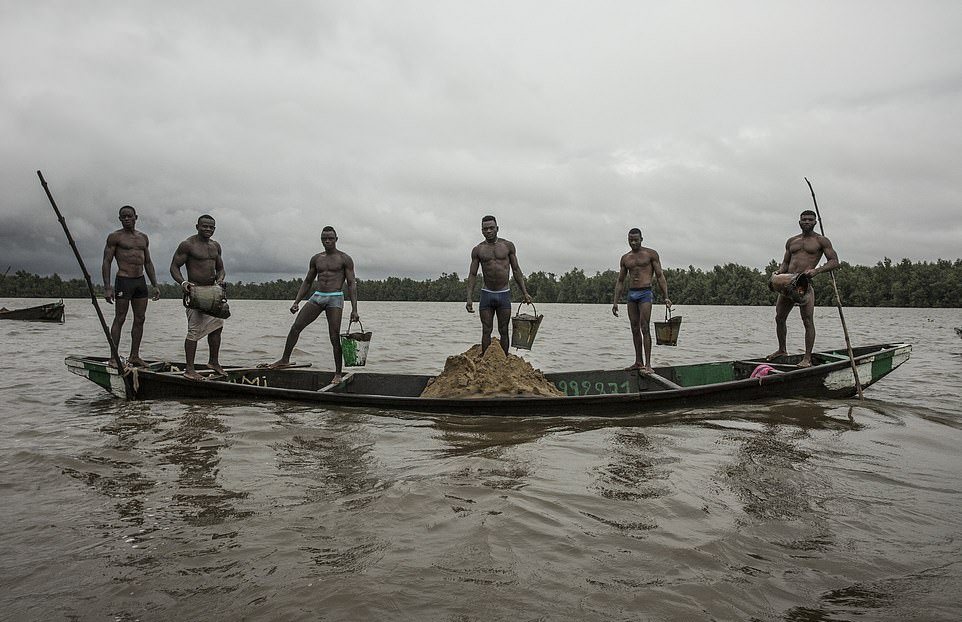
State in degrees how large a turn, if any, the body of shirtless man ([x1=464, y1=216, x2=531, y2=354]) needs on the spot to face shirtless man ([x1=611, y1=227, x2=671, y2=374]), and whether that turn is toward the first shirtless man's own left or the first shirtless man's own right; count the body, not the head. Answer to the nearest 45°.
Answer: approximately 90° to the first shirtless man's own left

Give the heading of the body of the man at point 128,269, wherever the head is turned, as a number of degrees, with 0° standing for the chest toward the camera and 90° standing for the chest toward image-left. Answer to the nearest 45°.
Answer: approximately 0°

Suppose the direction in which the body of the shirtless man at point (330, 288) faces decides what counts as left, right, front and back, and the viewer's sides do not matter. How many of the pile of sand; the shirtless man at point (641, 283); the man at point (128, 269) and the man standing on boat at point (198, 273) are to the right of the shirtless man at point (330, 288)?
2

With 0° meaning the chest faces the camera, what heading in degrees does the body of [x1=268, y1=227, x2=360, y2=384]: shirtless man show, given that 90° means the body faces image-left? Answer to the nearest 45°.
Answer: approximately 0°

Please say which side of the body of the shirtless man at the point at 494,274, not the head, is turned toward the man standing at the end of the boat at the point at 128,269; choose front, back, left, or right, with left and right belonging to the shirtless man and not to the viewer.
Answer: right

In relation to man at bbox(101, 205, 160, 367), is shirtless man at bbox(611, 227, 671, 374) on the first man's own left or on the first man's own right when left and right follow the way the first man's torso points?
on the first man's own left

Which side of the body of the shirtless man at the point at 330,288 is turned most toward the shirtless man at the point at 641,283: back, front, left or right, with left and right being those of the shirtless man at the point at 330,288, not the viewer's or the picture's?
left
